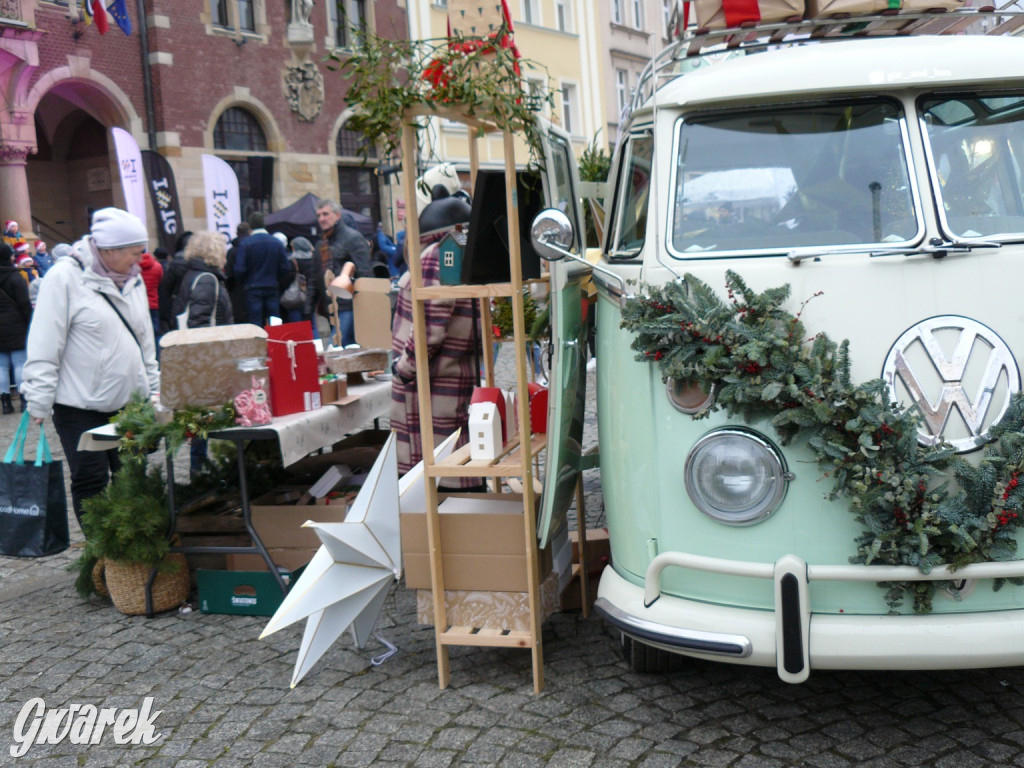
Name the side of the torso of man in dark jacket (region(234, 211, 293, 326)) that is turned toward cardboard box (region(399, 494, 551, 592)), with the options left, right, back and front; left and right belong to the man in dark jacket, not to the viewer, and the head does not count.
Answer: back

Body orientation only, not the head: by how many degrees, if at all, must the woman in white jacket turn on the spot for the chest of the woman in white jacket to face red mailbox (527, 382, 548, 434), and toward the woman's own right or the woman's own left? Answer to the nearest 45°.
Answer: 0° — they already face it

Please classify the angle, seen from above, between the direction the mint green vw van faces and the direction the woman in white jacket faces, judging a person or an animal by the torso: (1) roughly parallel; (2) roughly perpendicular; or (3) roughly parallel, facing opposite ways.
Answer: roughly perpendicular

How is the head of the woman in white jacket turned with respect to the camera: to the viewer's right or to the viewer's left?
to the viewer's right

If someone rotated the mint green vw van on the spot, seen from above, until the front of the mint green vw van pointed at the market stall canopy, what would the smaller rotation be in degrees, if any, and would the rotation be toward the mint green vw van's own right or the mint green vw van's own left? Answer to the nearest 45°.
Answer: approximately 135° to the mint green vw van's own right

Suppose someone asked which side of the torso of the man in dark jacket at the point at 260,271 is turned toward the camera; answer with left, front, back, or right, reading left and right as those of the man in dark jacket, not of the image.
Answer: back

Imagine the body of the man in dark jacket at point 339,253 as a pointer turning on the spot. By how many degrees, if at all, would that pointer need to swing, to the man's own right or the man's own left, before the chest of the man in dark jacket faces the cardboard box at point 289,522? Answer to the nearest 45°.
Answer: approximately 45° to the man's own left

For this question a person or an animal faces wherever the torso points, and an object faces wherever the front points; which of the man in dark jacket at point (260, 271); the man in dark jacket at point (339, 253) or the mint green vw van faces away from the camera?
the man in dark jacket at point (260, 271)

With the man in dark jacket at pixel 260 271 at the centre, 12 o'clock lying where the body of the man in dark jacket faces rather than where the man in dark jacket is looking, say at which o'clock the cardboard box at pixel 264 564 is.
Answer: The cardboard box is roughly at 6 o'clock from the man in dark jacket.

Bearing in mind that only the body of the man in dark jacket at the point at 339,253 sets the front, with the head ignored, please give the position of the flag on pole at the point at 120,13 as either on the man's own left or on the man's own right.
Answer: on the man's own right

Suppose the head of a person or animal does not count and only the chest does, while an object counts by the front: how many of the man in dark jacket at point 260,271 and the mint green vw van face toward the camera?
1

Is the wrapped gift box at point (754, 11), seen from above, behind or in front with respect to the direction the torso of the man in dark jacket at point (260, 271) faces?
behind

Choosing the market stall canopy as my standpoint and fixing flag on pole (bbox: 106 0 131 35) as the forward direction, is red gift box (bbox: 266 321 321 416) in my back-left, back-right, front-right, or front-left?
back-left

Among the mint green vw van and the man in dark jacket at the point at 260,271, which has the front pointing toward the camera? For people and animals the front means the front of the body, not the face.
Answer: the mint green vw van

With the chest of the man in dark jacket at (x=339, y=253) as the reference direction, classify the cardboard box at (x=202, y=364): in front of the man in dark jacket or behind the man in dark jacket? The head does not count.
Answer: in front

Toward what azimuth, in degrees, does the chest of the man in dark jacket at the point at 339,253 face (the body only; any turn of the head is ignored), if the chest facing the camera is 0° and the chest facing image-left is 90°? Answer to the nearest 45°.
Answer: approximately 45°

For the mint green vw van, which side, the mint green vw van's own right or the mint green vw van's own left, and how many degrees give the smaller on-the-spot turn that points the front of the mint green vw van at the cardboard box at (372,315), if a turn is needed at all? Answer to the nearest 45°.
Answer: approximately 135° to the mint green vw van's own right

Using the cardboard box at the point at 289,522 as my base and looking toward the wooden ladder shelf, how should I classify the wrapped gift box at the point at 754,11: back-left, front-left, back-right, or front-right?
front-left

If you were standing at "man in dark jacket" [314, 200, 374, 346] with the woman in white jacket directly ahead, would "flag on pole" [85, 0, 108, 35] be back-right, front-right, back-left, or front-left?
back-right

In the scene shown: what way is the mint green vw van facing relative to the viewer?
toward the camera
